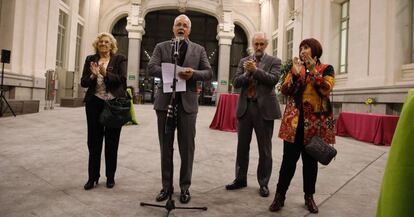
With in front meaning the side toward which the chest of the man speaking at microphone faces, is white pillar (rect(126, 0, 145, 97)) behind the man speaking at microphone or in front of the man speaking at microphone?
behind

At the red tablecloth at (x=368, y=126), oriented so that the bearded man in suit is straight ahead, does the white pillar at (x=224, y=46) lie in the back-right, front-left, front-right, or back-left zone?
back-right

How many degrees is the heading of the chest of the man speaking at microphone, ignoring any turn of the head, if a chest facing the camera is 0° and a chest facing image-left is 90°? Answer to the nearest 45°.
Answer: approximately 0°

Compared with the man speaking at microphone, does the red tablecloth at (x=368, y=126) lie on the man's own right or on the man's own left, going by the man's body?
on the man's own left

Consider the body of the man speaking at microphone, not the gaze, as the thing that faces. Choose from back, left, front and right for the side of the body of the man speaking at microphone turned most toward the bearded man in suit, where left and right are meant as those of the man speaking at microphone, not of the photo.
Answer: left

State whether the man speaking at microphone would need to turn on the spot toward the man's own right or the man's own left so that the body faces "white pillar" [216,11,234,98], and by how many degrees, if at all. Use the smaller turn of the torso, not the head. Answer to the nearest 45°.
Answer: approximately 180°
